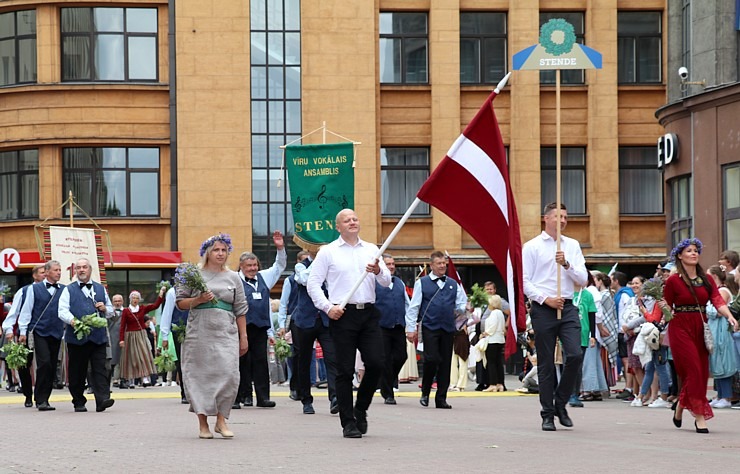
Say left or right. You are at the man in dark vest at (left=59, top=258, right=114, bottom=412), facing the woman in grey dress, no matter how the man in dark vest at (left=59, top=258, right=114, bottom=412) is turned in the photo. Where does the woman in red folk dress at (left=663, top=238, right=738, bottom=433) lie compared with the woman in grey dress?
left

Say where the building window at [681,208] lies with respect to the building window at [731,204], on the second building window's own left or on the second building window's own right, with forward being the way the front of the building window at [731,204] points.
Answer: on the second building window's own right

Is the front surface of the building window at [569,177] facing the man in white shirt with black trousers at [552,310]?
yes

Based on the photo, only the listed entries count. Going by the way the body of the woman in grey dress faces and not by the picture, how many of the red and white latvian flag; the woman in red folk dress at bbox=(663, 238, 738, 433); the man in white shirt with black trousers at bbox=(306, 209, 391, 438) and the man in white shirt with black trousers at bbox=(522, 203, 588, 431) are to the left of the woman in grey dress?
4

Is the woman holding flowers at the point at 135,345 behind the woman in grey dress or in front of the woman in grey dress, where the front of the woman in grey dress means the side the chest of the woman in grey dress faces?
behind

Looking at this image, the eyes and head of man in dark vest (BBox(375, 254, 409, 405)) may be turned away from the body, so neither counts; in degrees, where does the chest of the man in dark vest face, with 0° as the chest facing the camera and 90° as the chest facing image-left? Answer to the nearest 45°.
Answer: approximately 0°

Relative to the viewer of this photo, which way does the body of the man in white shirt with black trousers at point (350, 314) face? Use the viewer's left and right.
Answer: facing the viewer and to the right of the viewer

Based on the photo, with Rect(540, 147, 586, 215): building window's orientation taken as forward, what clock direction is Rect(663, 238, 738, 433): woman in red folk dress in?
The woman in red folk dress is roughly at 12 o'clock from the building window.

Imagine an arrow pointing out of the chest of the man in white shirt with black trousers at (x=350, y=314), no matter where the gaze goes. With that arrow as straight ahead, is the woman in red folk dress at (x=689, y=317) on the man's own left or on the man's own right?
on the man's own left

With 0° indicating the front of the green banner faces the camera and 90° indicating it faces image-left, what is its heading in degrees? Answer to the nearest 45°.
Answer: approximately 0°
